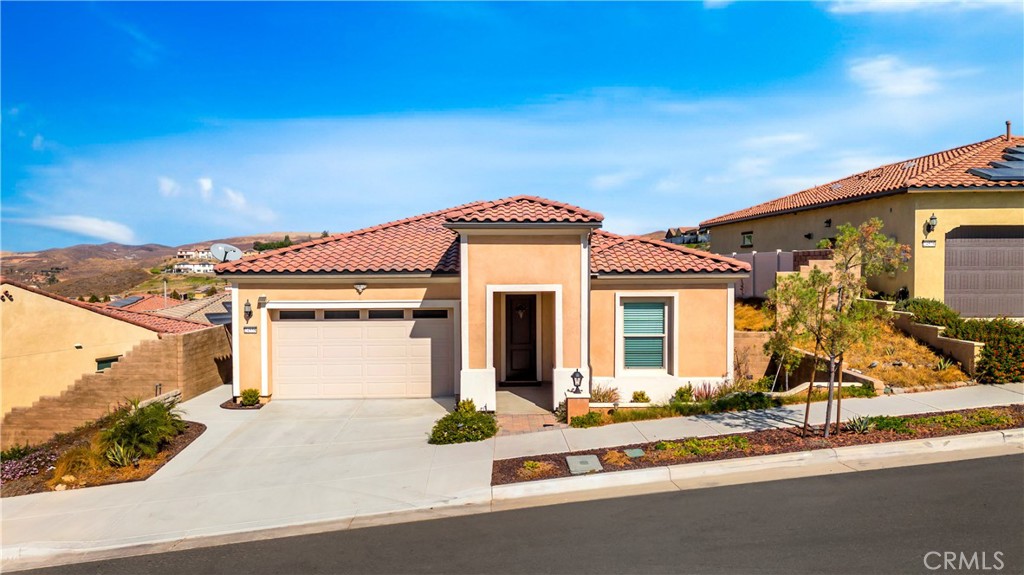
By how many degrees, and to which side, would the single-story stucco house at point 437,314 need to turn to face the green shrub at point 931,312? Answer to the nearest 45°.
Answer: approximately 90° to its left

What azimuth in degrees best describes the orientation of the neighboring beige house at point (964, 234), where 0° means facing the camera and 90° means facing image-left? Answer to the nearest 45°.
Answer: approximately 0°

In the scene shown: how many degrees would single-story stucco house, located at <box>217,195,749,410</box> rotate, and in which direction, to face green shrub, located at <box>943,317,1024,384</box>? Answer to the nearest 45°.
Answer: approximately 90° to its left

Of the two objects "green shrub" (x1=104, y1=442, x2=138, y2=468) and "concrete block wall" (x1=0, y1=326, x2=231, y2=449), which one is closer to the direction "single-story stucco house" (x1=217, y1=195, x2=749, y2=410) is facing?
the green shrub

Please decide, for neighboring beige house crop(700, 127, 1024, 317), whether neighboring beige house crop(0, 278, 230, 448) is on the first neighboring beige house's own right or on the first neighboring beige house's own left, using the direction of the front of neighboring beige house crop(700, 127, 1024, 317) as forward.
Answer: on the first neighboring beige house's own right

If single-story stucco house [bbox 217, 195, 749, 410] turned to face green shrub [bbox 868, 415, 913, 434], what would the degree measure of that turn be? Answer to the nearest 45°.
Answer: approximately 45° to its left

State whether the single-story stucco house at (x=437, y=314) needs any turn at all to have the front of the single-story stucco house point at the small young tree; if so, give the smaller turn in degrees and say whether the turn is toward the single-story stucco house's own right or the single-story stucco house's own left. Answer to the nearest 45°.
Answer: approximately 45° to the single-story stucco house's own left

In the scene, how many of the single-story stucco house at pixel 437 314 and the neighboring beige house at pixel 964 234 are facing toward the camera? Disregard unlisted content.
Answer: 2

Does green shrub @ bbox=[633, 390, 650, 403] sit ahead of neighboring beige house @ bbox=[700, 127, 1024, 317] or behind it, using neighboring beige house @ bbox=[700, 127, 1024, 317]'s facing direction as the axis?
ahead

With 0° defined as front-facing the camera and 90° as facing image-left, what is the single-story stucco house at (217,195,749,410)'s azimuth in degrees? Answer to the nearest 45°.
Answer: approximately 0°

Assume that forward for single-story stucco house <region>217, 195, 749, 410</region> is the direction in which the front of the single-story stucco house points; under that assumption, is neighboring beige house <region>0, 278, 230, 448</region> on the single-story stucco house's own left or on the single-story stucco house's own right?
on the single-story stucco house's own right

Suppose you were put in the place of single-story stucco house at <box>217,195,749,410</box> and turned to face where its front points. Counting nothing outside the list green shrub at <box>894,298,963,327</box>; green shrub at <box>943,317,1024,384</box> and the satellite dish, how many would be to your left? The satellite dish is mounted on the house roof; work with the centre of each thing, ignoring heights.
2

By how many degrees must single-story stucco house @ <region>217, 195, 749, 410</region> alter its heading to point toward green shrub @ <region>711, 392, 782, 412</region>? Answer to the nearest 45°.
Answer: approximately 90° to its left

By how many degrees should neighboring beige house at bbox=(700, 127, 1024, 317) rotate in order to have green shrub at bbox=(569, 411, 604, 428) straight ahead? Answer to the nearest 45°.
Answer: approximately 45° to its right
